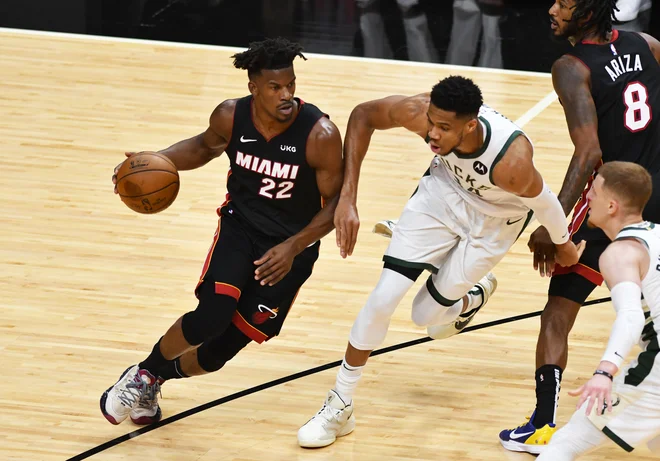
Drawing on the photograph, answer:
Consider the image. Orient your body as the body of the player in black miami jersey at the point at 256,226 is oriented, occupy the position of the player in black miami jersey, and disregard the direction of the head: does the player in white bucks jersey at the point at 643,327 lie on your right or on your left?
on your left

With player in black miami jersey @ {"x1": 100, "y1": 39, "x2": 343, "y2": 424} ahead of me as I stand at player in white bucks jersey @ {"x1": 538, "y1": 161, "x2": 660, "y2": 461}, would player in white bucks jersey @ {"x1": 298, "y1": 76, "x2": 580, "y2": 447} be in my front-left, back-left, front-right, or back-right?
front-right

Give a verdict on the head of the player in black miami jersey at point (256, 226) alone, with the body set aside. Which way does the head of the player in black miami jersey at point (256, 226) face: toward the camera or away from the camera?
toward the camera

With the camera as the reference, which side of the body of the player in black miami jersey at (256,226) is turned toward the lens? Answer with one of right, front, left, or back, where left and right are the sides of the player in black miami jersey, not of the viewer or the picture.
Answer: front

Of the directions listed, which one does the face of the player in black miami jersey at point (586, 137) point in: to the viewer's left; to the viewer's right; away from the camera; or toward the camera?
to the viewer's left

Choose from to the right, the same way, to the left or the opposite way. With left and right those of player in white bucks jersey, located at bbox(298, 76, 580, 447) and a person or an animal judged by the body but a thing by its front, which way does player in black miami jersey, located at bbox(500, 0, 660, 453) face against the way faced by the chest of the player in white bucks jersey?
to the right

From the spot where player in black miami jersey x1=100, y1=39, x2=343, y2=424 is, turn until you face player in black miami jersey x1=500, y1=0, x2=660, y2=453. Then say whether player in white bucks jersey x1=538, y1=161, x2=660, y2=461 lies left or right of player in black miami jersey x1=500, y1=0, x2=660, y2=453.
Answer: right

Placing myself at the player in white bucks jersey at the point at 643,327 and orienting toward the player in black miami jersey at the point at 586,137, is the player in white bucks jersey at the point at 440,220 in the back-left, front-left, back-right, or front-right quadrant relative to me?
front-left

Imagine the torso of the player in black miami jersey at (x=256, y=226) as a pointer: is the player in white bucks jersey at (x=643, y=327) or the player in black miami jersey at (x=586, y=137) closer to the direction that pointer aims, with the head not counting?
the player in white bucks jersey

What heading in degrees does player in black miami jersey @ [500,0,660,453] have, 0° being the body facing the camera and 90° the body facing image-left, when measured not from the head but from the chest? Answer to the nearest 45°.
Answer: approximately 135°

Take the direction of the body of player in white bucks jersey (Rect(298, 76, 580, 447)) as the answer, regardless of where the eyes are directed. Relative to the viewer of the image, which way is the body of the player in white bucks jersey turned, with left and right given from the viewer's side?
facing the viewer and to the left of the viewer

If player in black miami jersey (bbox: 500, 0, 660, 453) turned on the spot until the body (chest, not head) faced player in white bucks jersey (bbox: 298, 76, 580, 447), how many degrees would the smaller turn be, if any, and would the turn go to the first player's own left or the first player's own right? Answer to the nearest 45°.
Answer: approximately 90° to the first player's own left

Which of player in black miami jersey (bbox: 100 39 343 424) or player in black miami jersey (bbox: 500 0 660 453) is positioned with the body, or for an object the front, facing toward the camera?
player in black miami jersey (bbox: 100 39 343 424)

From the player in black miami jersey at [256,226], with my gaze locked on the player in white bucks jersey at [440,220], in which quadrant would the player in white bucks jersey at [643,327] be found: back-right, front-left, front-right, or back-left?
front-right

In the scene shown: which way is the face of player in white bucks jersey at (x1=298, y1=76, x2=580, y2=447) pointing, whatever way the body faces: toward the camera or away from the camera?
toward the camera

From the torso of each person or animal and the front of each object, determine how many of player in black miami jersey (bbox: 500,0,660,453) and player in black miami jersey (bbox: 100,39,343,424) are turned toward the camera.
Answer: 1

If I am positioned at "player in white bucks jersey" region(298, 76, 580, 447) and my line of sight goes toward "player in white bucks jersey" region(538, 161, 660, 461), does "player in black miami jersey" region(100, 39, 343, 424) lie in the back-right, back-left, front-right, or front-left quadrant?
back-right
